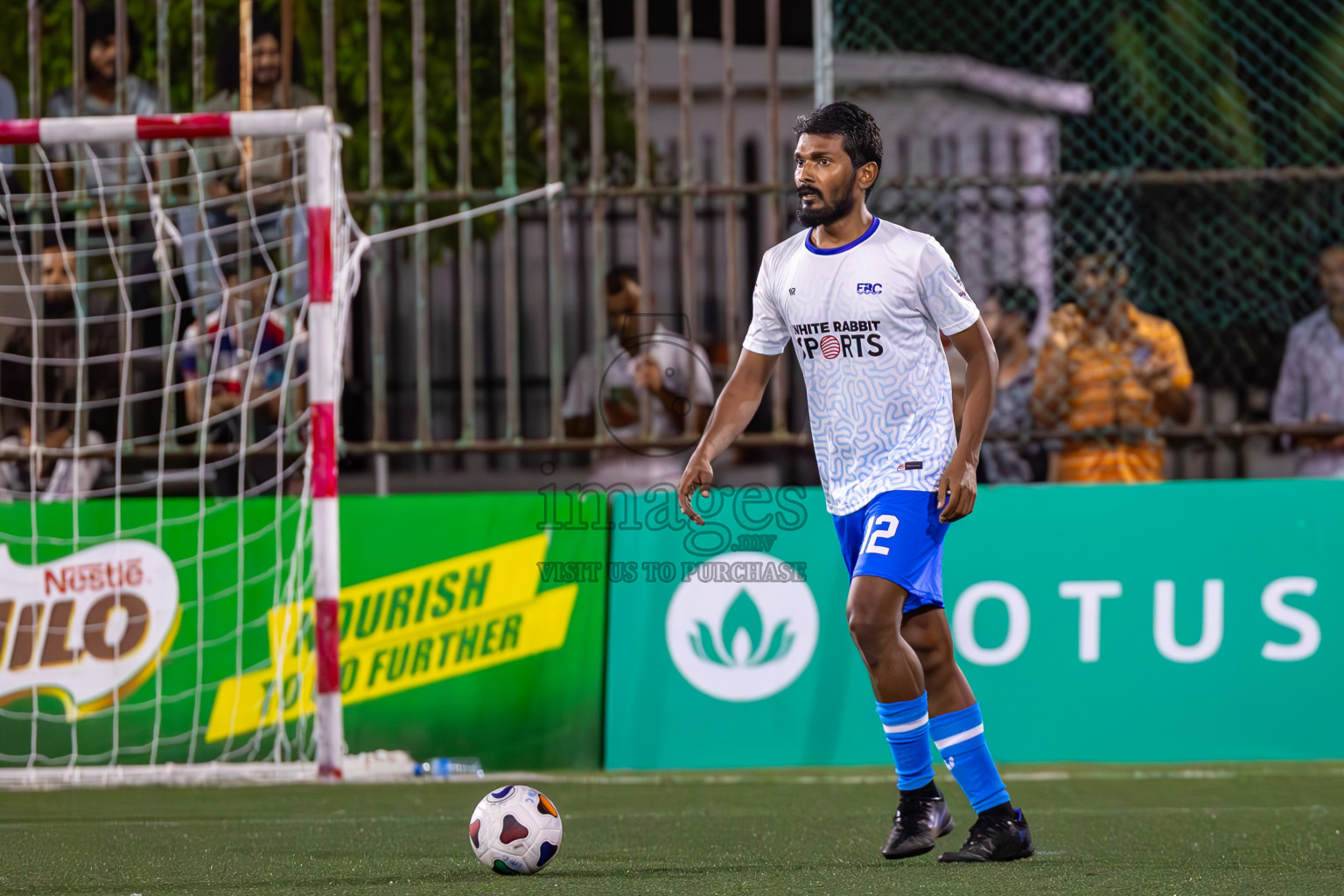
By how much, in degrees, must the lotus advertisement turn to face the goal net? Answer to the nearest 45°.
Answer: approximately 90° to its right

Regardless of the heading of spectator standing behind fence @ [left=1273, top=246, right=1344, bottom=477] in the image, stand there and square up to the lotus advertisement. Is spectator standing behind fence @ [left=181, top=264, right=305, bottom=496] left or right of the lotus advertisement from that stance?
right

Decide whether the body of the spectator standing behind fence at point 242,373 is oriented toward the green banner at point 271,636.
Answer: yes

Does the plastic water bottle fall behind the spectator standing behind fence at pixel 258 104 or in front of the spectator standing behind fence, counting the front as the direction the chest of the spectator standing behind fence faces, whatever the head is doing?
in front

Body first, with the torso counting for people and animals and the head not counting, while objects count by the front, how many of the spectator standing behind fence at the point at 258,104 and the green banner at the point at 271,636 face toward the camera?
2

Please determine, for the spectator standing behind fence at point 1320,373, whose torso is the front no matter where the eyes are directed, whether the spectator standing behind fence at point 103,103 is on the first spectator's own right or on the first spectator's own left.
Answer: on the first spectator's own right

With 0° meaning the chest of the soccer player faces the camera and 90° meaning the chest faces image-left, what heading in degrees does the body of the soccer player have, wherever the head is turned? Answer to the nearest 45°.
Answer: approximately 45°
